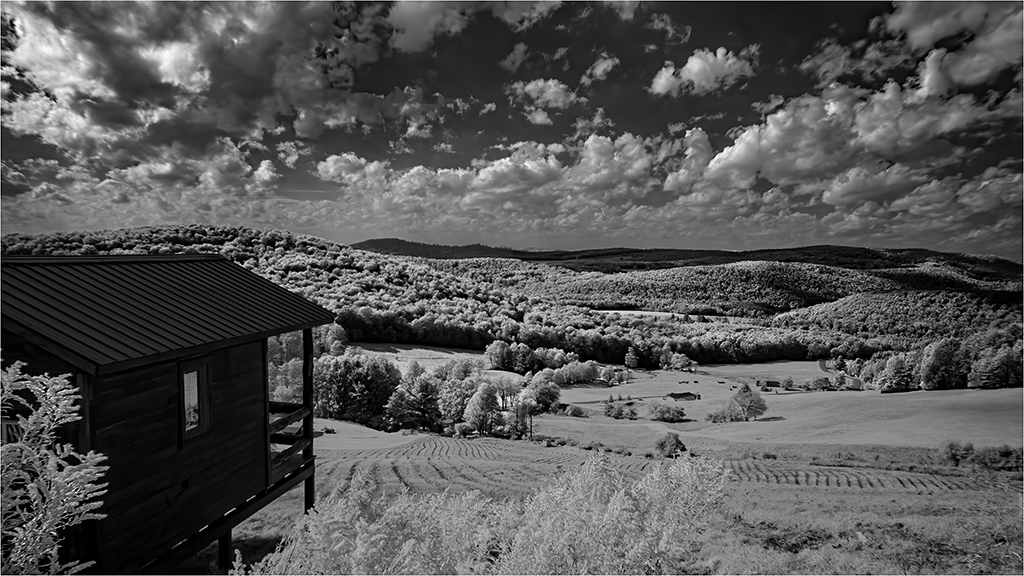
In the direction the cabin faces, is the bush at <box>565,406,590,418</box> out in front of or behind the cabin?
in front

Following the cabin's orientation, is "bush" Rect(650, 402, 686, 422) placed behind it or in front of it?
in front

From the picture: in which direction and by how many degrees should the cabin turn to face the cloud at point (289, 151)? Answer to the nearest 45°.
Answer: approximately 45° to its left

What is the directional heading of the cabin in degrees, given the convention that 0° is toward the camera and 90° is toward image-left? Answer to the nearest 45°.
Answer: approximately 225°

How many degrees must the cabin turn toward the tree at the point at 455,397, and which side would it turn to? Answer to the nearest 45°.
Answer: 0° — it already faces it

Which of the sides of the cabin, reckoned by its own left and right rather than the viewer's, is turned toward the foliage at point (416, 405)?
front

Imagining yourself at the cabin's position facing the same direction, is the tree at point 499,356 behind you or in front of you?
in front
